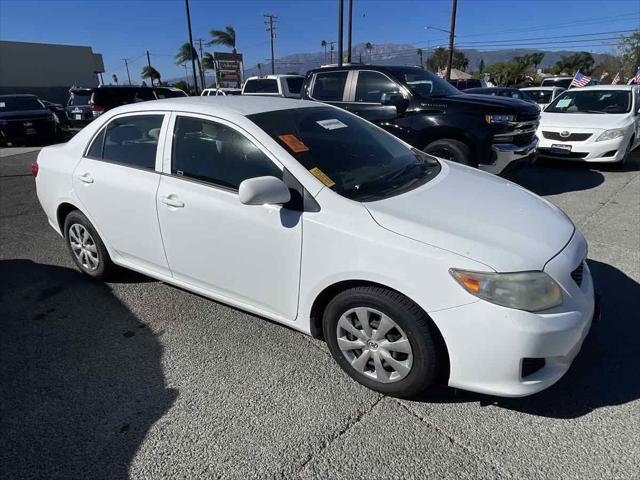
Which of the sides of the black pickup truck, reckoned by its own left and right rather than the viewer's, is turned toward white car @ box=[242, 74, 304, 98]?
back

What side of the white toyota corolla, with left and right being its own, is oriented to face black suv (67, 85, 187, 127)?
back

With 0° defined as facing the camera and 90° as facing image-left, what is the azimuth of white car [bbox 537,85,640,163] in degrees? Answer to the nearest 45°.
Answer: approximately 45°

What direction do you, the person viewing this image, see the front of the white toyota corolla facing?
facing the viewer and to the right of the viewer

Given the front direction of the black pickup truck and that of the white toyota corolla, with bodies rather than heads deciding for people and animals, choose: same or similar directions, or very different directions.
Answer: same or similar directions

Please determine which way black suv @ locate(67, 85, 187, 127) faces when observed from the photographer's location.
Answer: facing away from the viewer and to the right of the viewer

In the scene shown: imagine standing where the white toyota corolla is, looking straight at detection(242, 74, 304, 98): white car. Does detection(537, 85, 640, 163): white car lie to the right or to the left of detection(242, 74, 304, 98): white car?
right

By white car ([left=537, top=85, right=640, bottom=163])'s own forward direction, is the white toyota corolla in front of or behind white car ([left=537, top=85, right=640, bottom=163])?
in front

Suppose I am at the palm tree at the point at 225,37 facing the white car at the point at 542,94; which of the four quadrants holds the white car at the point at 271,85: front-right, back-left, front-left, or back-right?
front-right

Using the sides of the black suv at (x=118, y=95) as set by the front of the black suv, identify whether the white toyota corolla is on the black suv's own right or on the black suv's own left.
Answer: on the black suv's own right

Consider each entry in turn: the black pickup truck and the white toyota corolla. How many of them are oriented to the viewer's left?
0

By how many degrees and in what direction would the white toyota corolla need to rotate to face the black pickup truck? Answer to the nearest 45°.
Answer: approximately 135° to its left

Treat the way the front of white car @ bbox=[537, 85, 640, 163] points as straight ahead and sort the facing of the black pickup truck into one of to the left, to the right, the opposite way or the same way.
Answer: to the left

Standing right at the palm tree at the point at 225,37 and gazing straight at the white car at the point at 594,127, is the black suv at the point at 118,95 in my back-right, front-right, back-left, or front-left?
front-right

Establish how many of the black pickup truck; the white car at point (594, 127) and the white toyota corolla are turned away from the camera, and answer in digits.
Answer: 0

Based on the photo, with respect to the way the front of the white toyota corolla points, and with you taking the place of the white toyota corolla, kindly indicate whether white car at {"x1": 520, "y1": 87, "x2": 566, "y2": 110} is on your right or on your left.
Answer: on your left

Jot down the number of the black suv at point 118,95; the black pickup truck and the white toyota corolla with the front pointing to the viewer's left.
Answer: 0
